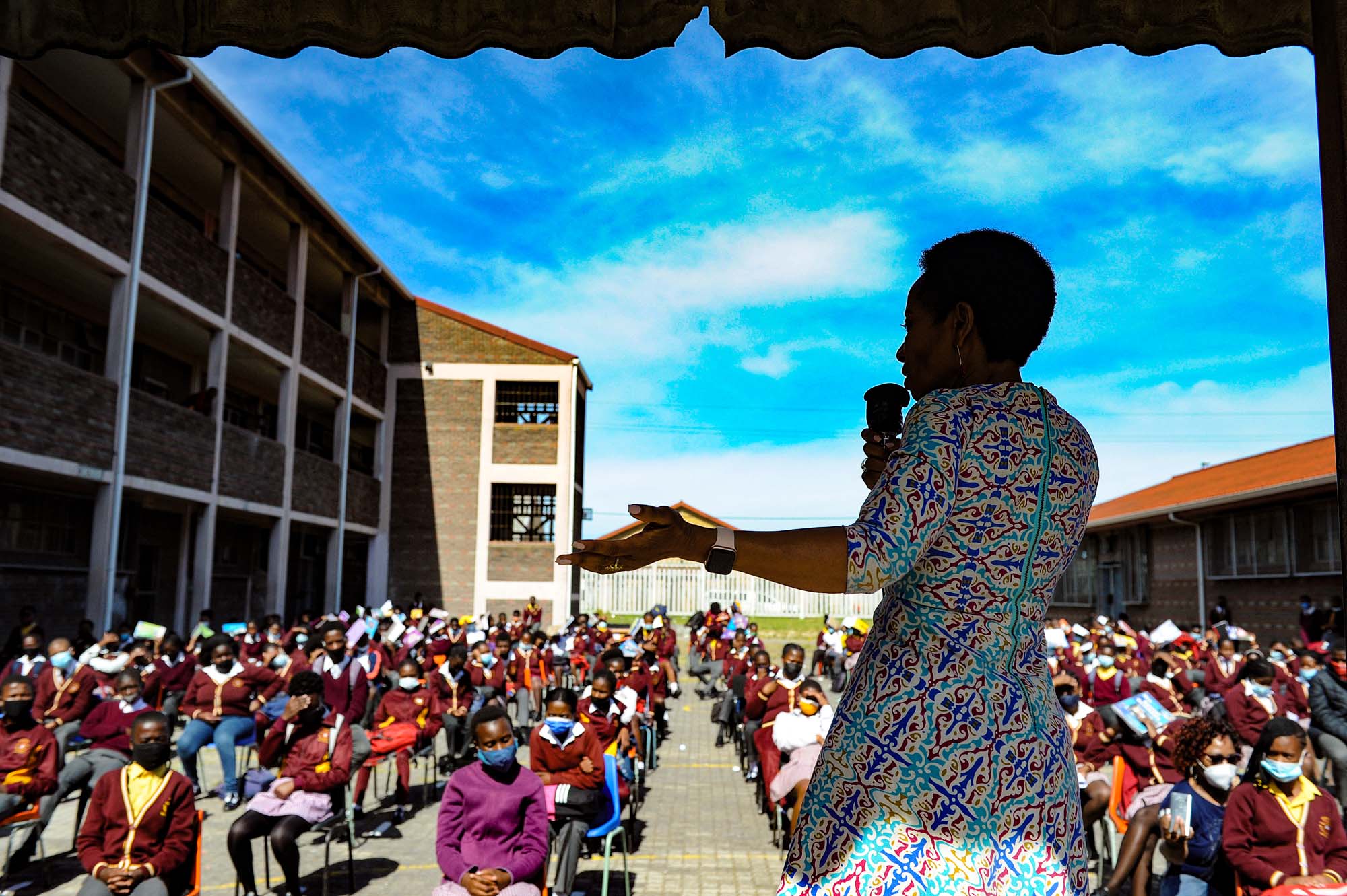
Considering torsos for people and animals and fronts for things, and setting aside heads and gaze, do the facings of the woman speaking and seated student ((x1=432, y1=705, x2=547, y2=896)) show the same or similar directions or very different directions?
very different directions

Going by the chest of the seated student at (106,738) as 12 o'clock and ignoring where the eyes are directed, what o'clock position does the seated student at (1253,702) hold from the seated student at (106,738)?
the seated student at (1253,702) is roughly at 8 o'clock from the seated student at (106,738).

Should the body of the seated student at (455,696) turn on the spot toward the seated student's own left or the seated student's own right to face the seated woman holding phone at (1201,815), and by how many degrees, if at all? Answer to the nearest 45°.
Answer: approximately 45° to the seated student's own left

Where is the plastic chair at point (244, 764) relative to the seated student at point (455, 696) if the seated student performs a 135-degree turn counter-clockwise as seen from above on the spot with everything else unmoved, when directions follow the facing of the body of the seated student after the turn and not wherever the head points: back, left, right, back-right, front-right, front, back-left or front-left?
back

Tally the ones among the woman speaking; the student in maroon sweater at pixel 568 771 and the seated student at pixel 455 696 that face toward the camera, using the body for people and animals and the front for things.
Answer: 2

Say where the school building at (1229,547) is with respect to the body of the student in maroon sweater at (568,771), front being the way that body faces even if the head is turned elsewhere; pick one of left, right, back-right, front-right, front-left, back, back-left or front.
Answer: back-left

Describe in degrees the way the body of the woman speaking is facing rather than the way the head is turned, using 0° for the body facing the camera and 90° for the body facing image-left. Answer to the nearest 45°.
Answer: approximately 135°

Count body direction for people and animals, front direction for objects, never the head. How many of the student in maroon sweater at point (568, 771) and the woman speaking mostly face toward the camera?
1

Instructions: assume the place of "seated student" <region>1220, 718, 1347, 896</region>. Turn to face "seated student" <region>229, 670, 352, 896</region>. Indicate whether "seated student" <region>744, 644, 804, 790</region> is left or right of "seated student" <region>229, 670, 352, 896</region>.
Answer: right
